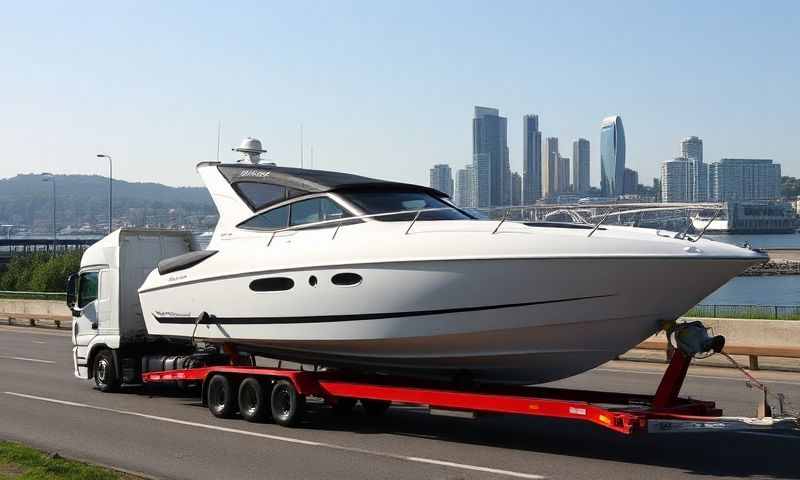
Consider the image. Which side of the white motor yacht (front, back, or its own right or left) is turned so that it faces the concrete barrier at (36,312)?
back
